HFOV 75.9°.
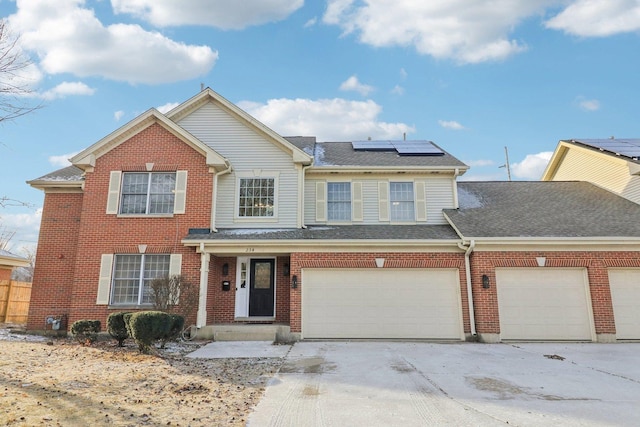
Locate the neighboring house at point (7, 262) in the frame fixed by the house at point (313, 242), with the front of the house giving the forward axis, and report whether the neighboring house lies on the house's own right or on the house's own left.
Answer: on the house's own right

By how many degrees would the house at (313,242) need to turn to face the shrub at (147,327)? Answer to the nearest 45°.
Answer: approximately 45° to its right

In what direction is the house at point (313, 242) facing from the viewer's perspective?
toward the camera

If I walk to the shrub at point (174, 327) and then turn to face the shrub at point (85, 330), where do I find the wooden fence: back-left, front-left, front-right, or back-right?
front-right

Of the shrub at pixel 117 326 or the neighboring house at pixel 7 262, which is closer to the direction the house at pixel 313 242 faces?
the shrub

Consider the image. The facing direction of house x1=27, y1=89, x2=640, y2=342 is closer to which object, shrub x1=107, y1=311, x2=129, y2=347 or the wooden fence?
the shrub

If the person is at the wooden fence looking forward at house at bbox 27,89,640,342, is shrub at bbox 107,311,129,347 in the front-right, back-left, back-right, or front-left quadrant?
front-right

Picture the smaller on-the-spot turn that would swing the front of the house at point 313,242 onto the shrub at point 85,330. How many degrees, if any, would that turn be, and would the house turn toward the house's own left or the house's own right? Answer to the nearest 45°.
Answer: approximately 90° to the house's own right

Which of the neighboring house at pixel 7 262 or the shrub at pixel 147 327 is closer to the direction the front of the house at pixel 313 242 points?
the shrub

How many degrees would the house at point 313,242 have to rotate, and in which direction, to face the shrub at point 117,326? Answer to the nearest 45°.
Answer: approximately 45° to its right

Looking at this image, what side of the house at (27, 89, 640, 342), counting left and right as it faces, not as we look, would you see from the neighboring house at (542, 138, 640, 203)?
left

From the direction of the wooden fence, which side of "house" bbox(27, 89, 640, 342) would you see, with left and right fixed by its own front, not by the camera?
right

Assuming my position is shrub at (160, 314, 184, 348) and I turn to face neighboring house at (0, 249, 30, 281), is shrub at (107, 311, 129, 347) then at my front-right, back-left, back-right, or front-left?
front-left
